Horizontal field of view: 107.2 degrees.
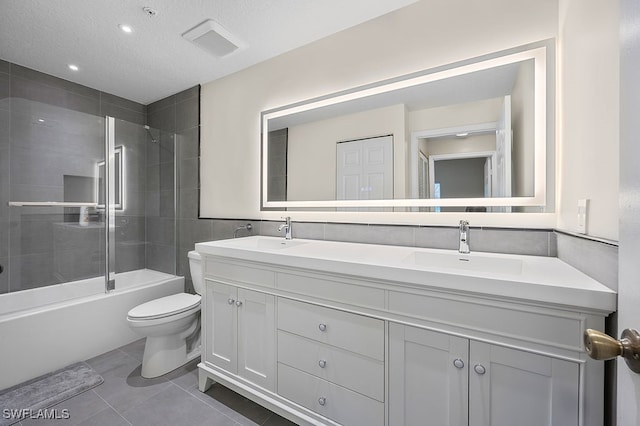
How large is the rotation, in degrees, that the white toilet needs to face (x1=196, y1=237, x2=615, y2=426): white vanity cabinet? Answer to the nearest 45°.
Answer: approximately 90° to its left

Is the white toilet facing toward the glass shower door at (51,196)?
no

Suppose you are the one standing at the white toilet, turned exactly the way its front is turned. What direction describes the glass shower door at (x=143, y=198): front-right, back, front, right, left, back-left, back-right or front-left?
back-right

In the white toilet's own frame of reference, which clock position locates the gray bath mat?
The gray bath mat is roughly at 2 o'clock from the white toilet.

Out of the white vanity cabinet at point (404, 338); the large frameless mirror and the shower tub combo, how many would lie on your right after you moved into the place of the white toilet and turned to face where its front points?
1

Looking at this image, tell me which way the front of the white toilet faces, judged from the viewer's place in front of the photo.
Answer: facing the viewer and to the left of the viewer

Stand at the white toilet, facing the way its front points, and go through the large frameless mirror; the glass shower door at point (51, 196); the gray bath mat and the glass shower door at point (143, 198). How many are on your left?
1

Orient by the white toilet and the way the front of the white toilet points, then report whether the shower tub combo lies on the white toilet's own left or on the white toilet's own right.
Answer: on the white toilet's own right

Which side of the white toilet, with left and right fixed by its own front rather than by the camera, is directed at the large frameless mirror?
left

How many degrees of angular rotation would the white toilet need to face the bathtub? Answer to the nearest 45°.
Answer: approximately 90° to its right

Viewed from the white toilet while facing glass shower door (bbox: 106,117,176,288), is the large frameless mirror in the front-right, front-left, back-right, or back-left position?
back-right

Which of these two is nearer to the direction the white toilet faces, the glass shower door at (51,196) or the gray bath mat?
the gray bath mat

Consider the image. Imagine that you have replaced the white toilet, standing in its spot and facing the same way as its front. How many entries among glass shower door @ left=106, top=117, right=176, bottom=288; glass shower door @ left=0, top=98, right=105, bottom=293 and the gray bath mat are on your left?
0
